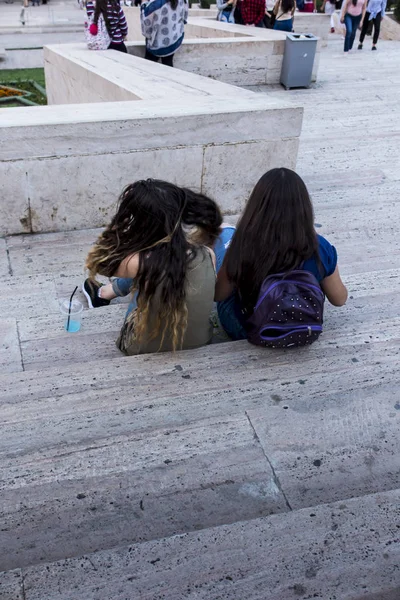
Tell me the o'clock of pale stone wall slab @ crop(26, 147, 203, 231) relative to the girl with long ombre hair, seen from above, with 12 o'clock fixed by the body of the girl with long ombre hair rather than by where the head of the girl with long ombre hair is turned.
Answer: The pale stone wall slab is roughly at 1 o'clock from the girl with long ombre hair.

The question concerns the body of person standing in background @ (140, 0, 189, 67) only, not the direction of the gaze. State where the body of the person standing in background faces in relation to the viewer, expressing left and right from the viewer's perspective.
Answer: facing away from the viewer

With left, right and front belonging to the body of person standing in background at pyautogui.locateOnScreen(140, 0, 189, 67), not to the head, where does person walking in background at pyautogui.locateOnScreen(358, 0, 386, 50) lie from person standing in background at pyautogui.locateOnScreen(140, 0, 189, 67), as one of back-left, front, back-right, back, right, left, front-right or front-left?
front-right

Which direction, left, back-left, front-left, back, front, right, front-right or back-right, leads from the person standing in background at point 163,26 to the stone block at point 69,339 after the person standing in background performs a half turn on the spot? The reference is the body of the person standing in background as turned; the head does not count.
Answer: front

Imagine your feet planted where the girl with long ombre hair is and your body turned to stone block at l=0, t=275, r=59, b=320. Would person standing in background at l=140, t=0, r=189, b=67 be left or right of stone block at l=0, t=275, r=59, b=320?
right

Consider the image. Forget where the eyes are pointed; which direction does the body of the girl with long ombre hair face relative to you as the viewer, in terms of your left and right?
facing away from the viewer and to the left of the viewer

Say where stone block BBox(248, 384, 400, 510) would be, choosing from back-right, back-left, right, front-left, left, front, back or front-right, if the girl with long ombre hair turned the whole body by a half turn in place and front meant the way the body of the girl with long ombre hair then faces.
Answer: front

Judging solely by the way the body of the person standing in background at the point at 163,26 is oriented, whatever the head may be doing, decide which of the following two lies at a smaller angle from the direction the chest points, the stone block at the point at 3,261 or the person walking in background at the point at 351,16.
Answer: the person walking in background
